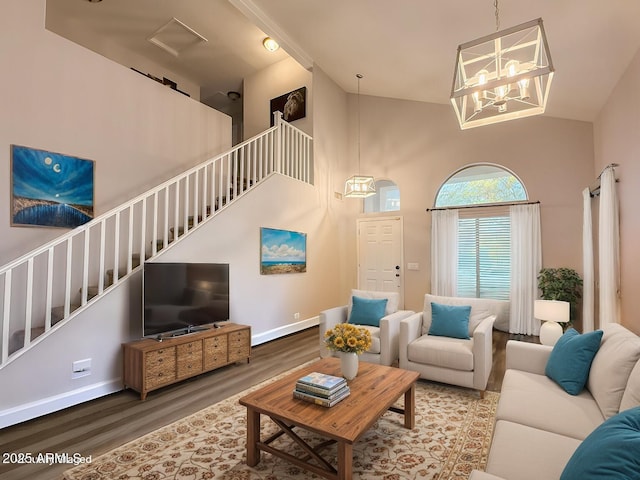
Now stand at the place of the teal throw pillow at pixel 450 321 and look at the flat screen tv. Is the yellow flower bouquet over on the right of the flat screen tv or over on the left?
left

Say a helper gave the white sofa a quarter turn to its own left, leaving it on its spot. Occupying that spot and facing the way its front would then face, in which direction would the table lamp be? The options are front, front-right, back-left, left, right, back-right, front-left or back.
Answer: back

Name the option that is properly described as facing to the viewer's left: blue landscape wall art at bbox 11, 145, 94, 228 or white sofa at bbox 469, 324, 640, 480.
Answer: the white sofa

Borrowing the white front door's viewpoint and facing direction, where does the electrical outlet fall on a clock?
The electrical outlet is roughly at 1 o'clock from the white front door.

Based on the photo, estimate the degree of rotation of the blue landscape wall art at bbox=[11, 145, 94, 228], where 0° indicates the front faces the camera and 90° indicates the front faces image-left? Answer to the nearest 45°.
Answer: approximately 315°

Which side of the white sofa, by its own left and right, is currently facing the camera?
left

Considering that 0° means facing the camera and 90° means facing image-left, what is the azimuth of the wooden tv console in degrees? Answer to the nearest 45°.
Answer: approximately 315°

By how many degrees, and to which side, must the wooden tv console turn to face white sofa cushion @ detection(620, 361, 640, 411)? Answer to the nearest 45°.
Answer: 0° — it already faces it

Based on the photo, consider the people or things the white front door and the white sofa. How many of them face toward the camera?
1

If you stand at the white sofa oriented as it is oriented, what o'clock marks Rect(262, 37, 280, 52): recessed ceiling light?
The recessed ceiling light is roughly at 1 o'clock from the white sofa.

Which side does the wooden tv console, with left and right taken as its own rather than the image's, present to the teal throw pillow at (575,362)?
front

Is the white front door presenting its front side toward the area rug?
yes

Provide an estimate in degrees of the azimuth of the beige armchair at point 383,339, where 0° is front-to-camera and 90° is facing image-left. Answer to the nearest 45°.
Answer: approximately 45°
